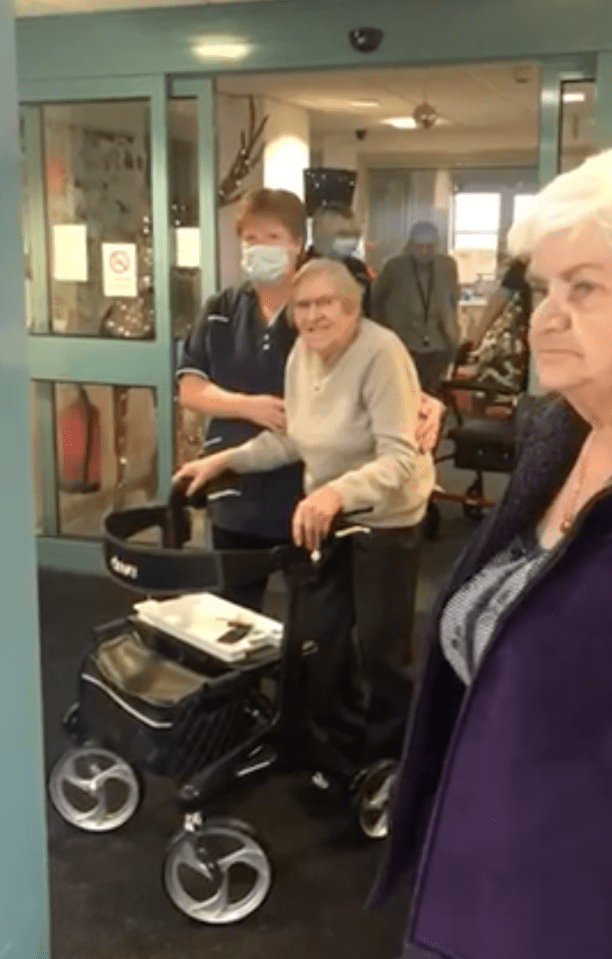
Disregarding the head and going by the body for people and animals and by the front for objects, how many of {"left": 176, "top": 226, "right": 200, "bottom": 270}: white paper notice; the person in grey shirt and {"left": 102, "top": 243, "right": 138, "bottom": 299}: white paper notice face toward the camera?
3

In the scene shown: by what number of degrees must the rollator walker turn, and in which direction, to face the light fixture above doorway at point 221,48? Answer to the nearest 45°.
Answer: approximately 135° to its right

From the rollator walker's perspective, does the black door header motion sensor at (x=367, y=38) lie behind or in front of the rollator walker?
behind

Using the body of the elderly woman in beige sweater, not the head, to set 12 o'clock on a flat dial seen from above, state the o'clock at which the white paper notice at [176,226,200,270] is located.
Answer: The white paper notice is roughly at 4 o'clock from the elderly woman in beige sweater.

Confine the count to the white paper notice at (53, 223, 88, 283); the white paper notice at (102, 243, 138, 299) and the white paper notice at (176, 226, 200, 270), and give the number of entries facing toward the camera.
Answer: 3

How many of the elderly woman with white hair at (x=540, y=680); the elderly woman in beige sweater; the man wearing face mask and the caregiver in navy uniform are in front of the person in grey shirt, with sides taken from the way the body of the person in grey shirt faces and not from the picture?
4

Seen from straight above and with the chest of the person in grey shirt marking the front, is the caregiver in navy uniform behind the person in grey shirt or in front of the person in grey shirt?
in front

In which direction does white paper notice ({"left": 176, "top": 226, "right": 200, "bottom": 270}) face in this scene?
toward the camera

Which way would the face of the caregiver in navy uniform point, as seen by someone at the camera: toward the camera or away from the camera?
toward the camera

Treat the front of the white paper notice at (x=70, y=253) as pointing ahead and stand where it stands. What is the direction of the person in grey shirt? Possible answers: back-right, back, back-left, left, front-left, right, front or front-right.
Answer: back-left

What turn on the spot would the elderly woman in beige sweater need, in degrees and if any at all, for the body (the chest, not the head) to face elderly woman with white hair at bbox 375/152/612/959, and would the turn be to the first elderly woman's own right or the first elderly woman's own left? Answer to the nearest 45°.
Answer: approximately 45° to the first elderly woman's own left

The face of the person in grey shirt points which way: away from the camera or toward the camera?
toward the camera

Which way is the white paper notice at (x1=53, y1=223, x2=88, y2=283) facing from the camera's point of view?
toward the camera

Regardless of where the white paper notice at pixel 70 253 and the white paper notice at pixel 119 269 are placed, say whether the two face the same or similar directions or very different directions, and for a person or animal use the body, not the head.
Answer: same or similar directions

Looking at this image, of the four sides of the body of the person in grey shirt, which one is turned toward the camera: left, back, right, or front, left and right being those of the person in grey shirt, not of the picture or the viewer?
front

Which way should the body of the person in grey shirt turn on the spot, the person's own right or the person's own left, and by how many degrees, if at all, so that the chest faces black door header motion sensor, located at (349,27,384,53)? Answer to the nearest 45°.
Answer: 0° — they already face it

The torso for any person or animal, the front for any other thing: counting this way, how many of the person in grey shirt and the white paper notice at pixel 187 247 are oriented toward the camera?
2
